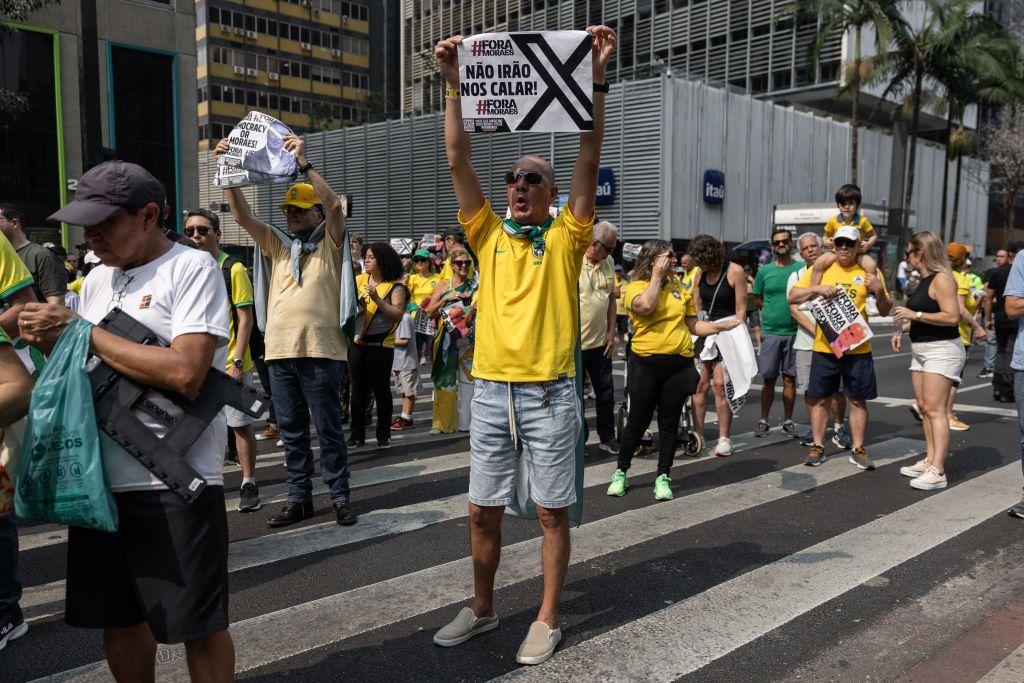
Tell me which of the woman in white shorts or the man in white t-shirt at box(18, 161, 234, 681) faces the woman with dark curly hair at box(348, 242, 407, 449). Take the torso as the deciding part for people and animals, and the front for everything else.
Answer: the woman in white shorts

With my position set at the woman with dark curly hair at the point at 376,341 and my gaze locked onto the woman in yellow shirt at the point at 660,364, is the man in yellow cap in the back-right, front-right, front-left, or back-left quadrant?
front-right

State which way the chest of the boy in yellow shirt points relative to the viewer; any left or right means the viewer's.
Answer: facing the viewer

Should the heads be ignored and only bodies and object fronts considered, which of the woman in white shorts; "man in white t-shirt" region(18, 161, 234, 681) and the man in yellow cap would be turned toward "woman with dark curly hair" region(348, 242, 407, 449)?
the woman in white shorts

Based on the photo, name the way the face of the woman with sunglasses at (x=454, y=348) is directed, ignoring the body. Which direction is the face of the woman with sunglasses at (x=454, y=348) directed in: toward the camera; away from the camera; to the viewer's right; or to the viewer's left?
toward the camera

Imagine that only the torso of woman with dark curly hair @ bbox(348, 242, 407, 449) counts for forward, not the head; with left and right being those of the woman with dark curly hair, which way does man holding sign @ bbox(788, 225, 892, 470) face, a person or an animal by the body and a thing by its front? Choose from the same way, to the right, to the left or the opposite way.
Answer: the same way

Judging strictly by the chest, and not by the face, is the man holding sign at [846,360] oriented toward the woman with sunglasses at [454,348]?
no

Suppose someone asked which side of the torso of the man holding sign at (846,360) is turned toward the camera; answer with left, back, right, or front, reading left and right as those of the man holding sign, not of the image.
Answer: front

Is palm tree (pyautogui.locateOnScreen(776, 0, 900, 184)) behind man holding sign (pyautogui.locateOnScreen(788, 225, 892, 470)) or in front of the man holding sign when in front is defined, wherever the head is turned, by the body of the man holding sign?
behind

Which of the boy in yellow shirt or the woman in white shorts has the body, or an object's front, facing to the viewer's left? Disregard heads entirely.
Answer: the woman in white shorts

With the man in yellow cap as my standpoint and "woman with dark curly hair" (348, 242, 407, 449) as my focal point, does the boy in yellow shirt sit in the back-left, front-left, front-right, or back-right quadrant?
front-right

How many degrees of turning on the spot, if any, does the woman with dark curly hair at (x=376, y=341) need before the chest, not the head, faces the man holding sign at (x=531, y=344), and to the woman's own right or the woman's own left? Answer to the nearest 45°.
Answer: approximately 45° to the woman's own left

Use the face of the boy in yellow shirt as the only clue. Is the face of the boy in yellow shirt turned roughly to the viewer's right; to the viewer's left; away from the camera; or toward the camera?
toward the camera
